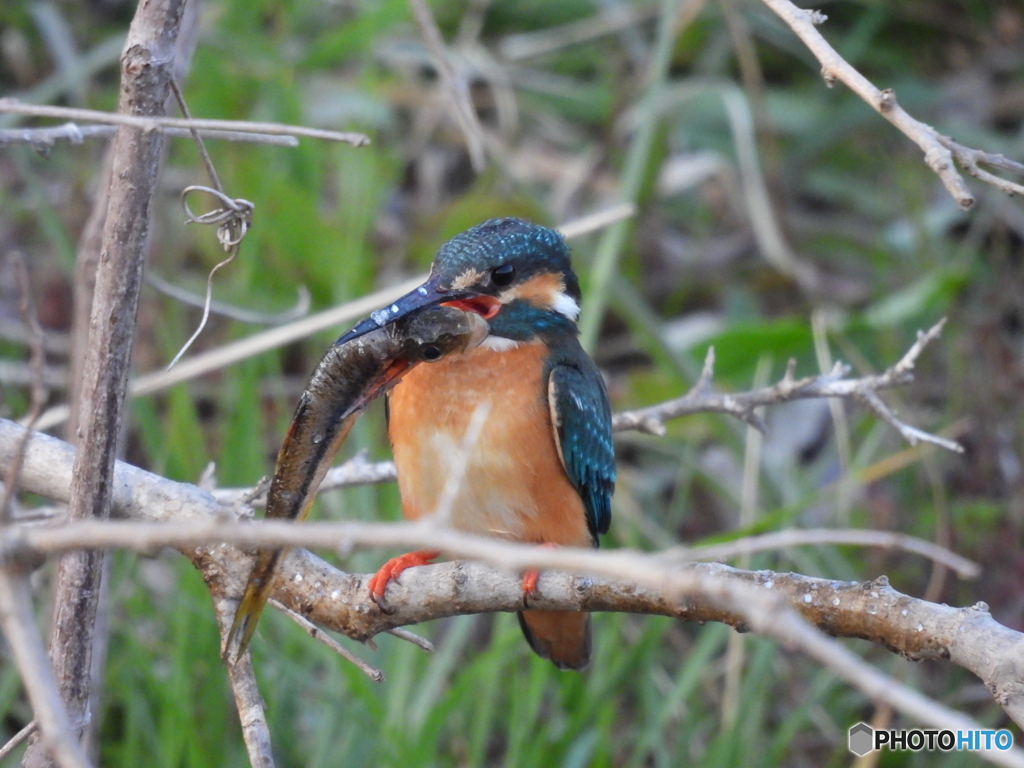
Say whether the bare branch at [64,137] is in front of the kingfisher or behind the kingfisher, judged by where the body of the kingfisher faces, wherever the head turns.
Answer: in front

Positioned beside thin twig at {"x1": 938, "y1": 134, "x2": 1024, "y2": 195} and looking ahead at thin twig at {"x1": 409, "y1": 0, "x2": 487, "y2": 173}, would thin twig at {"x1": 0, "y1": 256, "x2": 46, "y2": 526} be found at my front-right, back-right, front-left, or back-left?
front-left

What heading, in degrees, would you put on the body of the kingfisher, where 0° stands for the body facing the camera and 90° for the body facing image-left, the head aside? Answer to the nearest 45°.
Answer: approximately 45°

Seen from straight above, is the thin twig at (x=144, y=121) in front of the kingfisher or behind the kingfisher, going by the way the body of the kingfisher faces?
in front

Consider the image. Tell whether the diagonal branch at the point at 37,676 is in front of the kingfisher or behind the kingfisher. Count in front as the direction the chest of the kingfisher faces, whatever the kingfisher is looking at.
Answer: in front

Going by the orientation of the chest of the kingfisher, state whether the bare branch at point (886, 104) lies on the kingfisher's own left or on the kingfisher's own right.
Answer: on the kingfisher's own left
